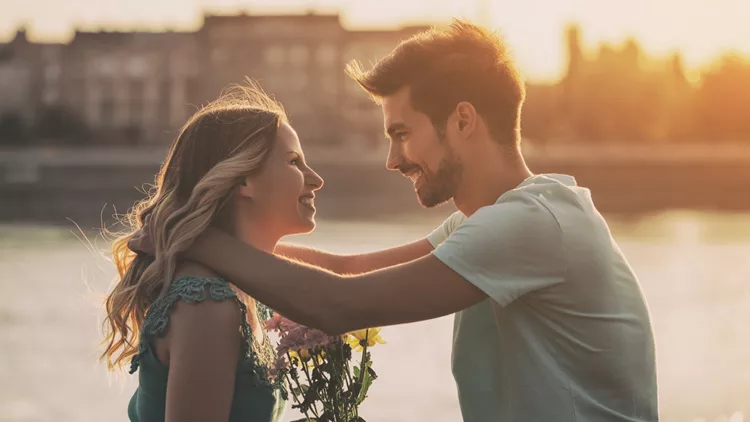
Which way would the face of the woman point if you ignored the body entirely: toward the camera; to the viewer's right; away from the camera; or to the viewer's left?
to the viewer's right

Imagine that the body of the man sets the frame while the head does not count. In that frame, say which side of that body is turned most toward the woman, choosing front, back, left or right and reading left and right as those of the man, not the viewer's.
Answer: front

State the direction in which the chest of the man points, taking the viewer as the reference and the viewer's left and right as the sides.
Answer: facing to the left of the viewer

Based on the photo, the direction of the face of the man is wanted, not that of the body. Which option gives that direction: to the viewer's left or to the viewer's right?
to the viewer's left

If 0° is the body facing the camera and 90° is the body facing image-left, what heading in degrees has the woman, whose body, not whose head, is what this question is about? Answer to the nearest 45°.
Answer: approximately 270°

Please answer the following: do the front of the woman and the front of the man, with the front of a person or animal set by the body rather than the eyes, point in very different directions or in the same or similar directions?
very different directions

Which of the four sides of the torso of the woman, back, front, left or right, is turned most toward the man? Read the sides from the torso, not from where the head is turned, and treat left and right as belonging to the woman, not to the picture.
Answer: front

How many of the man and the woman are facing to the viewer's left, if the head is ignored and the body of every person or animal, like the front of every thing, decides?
1
